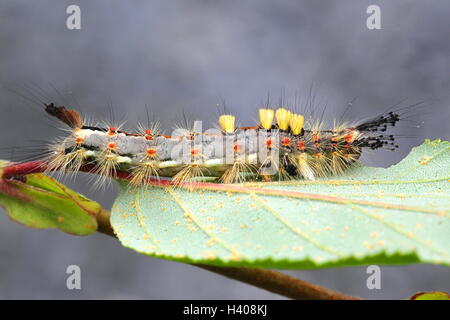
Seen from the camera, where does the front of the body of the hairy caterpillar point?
to the viewer's right

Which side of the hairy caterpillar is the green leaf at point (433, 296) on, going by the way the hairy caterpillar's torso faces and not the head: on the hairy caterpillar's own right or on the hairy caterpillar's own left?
on the hairy caterpillar's own right
